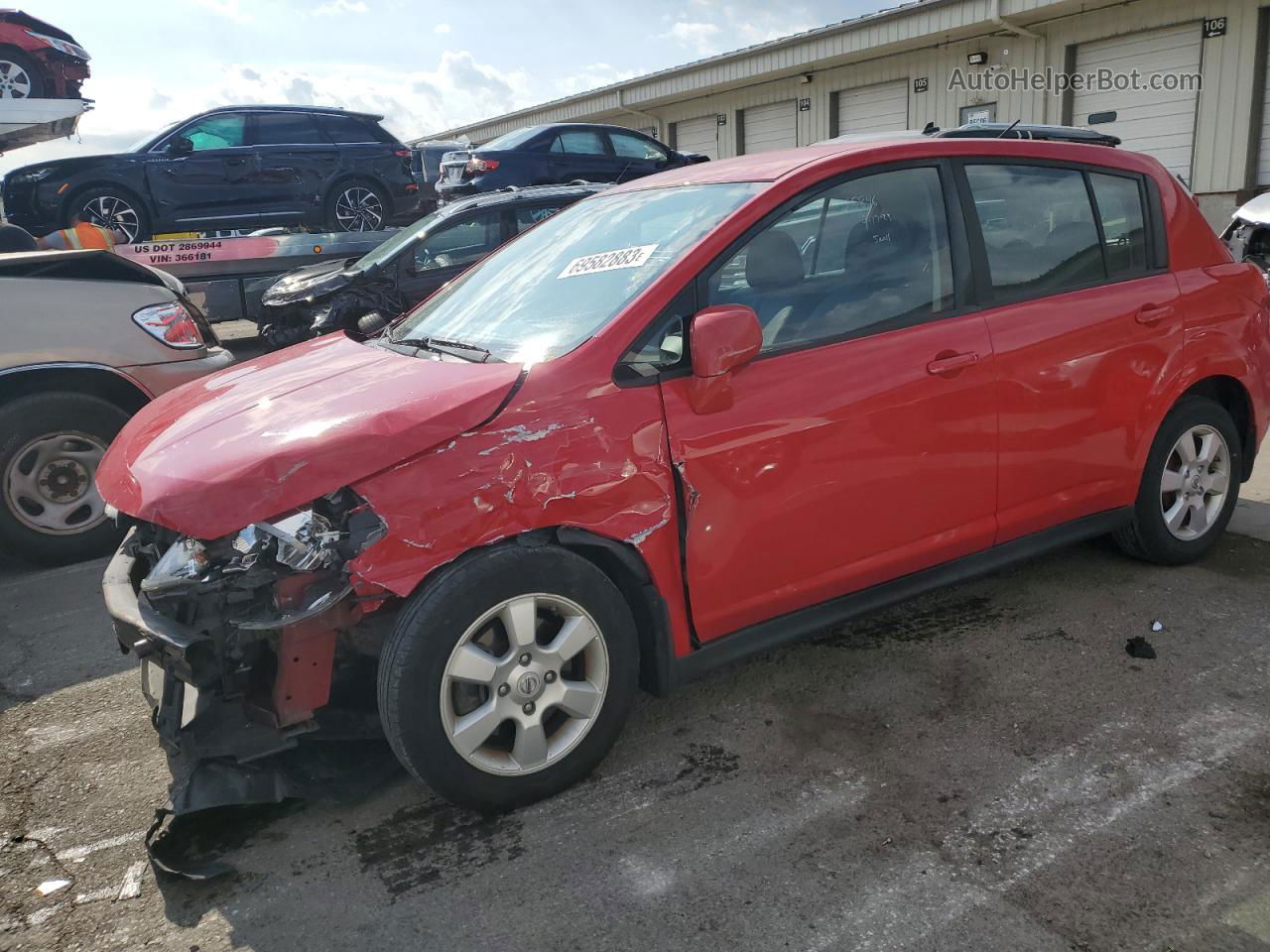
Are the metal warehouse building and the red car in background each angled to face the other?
yes

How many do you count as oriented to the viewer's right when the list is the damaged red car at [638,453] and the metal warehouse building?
0

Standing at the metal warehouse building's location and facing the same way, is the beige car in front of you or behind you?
in front

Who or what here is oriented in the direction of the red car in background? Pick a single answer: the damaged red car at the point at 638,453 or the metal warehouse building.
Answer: the metal warehouse building

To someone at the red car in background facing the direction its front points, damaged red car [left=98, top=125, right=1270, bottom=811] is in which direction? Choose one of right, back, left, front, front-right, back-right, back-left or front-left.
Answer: right

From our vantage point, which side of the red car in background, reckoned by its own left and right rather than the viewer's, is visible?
right

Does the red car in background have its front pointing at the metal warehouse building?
yes

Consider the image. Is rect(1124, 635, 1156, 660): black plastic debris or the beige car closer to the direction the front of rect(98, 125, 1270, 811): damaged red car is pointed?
the beige car

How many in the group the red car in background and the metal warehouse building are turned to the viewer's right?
1

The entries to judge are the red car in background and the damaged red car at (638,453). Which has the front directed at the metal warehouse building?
the red car in background

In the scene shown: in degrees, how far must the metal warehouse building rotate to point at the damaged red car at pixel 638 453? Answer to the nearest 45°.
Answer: approximately 45° to its left

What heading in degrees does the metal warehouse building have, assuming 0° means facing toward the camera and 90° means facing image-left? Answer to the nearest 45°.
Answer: approximately 45°

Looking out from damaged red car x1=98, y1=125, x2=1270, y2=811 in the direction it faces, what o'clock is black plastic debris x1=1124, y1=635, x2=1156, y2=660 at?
The black plastic debris is roughly at 7 o'clock from the damaged red car.

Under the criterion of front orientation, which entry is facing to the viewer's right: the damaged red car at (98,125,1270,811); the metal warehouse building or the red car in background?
the red car in background
